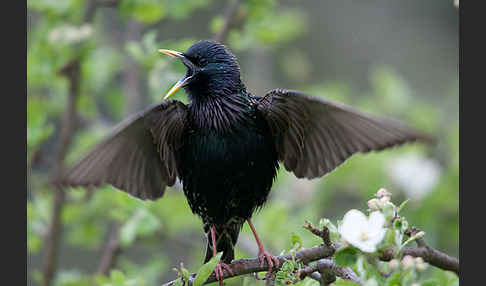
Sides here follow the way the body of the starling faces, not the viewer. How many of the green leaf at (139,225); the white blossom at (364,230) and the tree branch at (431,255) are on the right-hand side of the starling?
1

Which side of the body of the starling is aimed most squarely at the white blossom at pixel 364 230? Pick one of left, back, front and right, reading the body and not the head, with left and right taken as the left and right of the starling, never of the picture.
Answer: left

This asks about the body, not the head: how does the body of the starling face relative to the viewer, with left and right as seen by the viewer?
facing the viewer and to the left of the viewer
